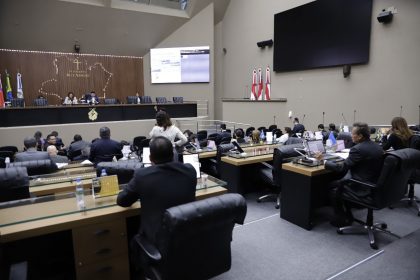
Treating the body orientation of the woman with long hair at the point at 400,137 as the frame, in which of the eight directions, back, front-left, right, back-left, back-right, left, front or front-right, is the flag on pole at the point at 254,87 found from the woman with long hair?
front

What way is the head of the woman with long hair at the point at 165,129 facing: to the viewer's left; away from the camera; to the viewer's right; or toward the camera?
away from the camera

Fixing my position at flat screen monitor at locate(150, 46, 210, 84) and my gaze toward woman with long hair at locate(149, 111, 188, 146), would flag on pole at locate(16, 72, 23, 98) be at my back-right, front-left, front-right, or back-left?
front-right

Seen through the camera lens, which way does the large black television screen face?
facing the viewer and to the left of the viewer

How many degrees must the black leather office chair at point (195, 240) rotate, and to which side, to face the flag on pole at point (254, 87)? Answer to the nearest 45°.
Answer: approximately 45° to its right

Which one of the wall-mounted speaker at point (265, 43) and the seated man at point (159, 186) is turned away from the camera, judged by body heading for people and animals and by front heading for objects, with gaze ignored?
the seated man

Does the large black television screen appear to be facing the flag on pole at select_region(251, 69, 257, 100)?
no

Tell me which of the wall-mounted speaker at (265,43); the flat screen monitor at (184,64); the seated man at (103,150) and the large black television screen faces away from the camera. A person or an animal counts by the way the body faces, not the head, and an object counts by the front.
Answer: the seated man

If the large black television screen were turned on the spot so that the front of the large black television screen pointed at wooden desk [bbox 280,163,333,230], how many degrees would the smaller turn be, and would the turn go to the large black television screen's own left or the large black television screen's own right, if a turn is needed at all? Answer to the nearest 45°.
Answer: approximately 45° to the large black television screen's own left

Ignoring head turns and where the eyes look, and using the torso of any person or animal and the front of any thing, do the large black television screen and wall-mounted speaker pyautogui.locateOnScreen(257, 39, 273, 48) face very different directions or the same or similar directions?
same or similar directions

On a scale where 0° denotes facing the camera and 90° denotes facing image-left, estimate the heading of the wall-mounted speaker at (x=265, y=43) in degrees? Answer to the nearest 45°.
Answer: approximately 45°

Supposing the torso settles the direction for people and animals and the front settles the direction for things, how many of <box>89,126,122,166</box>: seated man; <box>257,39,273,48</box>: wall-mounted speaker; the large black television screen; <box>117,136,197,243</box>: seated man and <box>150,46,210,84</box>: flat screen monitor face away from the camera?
2

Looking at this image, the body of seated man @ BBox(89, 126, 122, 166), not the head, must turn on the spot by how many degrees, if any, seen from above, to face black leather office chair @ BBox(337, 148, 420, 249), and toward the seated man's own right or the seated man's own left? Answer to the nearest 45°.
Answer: approximately 135° to the seated man's own right

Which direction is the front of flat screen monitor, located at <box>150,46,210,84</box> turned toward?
toward the camera

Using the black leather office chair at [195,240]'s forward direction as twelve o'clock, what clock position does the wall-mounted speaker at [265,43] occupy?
The wall-mounted speaker is roughly at 2 o'clock from the black leather office chair.

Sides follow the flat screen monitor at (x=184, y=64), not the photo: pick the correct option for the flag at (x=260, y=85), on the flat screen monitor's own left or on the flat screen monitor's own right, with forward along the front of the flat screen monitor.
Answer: on the flat screen monitor's own left

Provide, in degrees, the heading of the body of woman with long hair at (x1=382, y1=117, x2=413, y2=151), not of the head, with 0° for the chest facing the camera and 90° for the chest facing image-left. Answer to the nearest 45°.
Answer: approximately 135°

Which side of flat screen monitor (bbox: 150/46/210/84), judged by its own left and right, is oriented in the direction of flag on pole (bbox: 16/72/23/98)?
right

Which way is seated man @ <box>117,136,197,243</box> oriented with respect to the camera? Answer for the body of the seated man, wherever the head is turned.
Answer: away from the camera

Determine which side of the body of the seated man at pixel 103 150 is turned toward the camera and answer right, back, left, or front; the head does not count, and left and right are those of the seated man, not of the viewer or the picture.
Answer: back

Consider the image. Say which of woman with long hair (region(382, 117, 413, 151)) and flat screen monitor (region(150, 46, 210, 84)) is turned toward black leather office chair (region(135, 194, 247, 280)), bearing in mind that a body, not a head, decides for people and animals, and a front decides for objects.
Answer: the flat screen monitor

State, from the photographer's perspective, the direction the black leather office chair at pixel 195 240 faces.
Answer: facing away from the viewer and to the left of the viewer

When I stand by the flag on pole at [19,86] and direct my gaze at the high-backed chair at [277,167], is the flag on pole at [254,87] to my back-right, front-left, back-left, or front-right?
front-left
